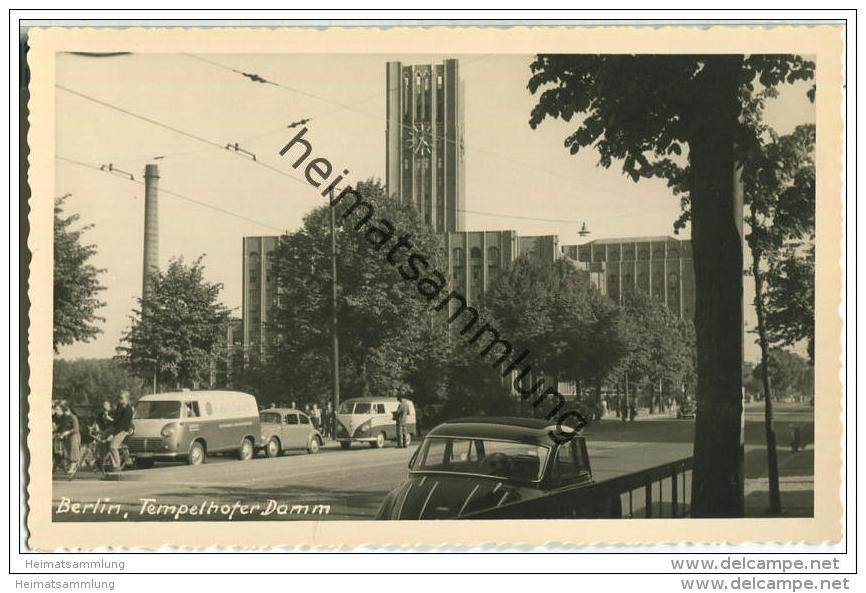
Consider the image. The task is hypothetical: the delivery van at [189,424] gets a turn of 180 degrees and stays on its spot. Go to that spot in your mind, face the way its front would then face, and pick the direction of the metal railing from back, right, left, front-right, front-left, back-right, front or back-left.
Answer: right

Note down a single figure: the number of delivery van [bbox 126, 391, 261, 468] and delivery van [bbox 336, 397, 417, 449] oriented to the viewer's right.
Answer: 0

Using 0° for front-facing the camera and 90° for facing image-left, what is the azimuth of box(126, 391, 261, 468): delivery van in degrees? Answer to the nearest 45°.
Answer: approximately 45°

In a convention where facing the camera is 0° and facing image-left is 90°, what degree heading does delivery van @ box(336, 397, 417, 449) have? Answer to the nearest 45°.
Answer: approximately 45°

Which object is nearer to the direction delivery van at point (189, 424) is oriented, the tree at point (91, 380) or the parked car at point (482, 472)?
the tree
